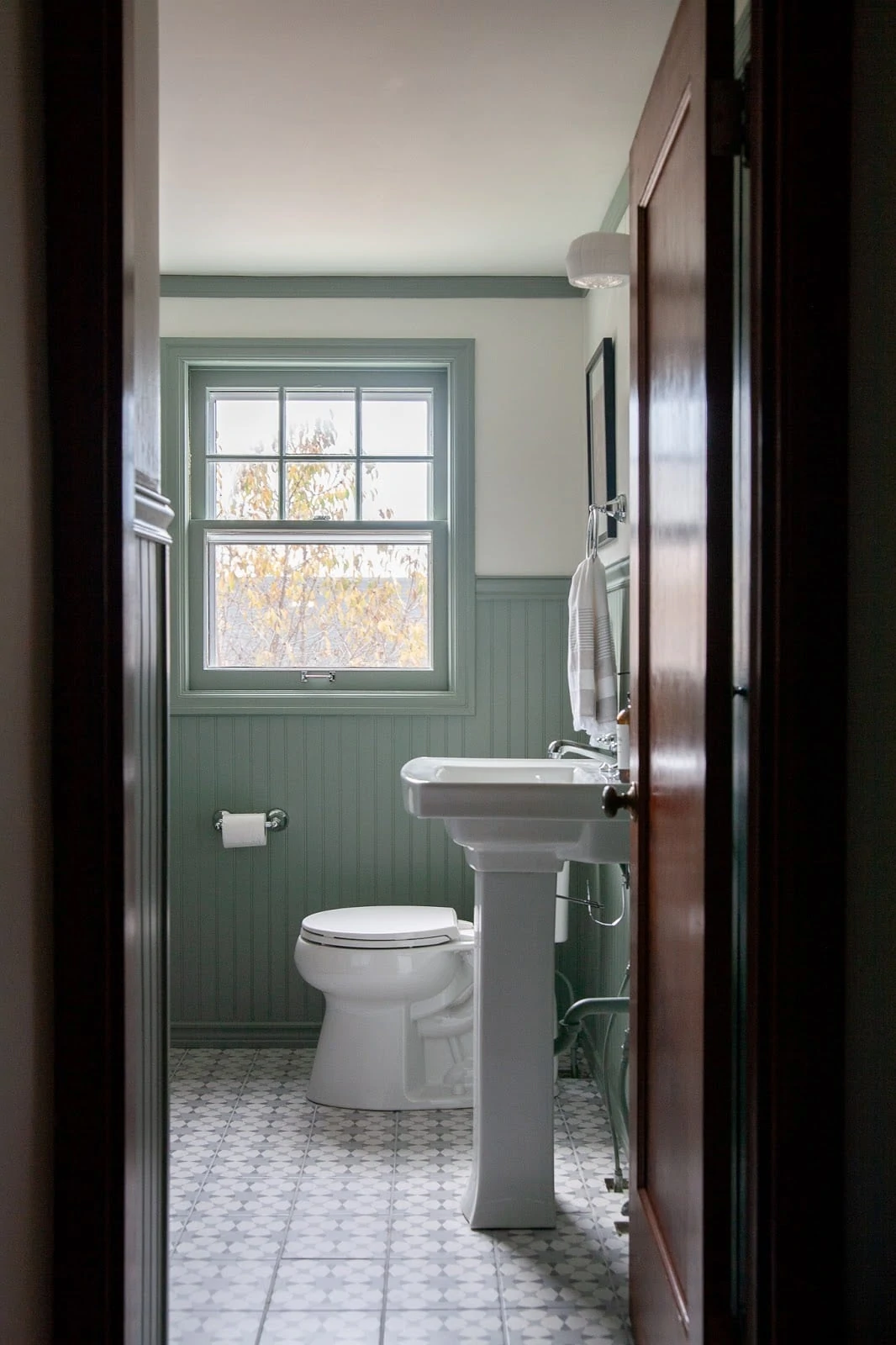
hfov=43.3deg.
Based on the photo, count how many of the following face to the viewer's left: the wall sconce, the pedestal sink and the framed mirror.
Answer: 3

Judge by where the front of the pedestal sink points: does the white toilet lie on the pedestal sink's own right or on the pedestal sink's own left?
on the pedestal sink's own right

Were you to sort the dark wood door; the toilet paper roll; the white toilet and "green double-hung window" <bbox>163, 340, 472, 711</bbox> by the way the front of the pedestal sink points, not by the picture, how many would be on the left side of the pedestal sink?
1

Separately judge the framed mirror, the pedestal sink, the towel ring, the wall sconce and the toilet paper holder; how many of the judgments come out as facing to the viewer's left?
4

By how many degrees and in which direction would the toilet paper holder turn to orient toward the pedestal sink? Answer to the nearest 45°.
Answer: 0° — it already faces it

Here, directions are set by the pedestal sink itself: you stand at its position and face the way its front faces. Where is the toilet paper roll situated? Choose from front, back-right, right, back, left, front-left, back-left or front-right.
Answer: front-right

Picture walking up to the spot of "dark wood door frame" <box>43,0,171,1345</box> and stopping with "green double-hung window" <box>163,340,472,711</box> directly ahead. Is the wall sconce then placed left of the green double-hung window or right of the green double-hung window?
right

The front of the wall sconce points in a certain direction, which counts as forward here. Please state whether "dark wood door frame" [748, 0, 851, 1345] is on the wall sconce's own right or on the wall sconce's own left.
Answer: on the wall sconce's own left

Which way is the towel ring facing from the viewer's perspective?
to the viewer's left

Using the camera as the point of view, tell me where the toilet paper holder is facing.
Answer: facing the viewer

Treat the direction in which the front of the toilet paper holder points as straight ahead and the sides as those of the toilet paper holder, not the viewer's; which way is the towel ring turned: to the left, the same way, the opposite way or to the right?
to the right

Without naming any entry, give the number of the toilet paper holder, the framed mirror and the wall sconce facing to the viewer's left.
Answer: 2

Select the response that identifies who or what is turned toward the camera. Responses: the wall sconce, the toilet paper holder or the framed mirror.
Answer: the toilet paper holder
